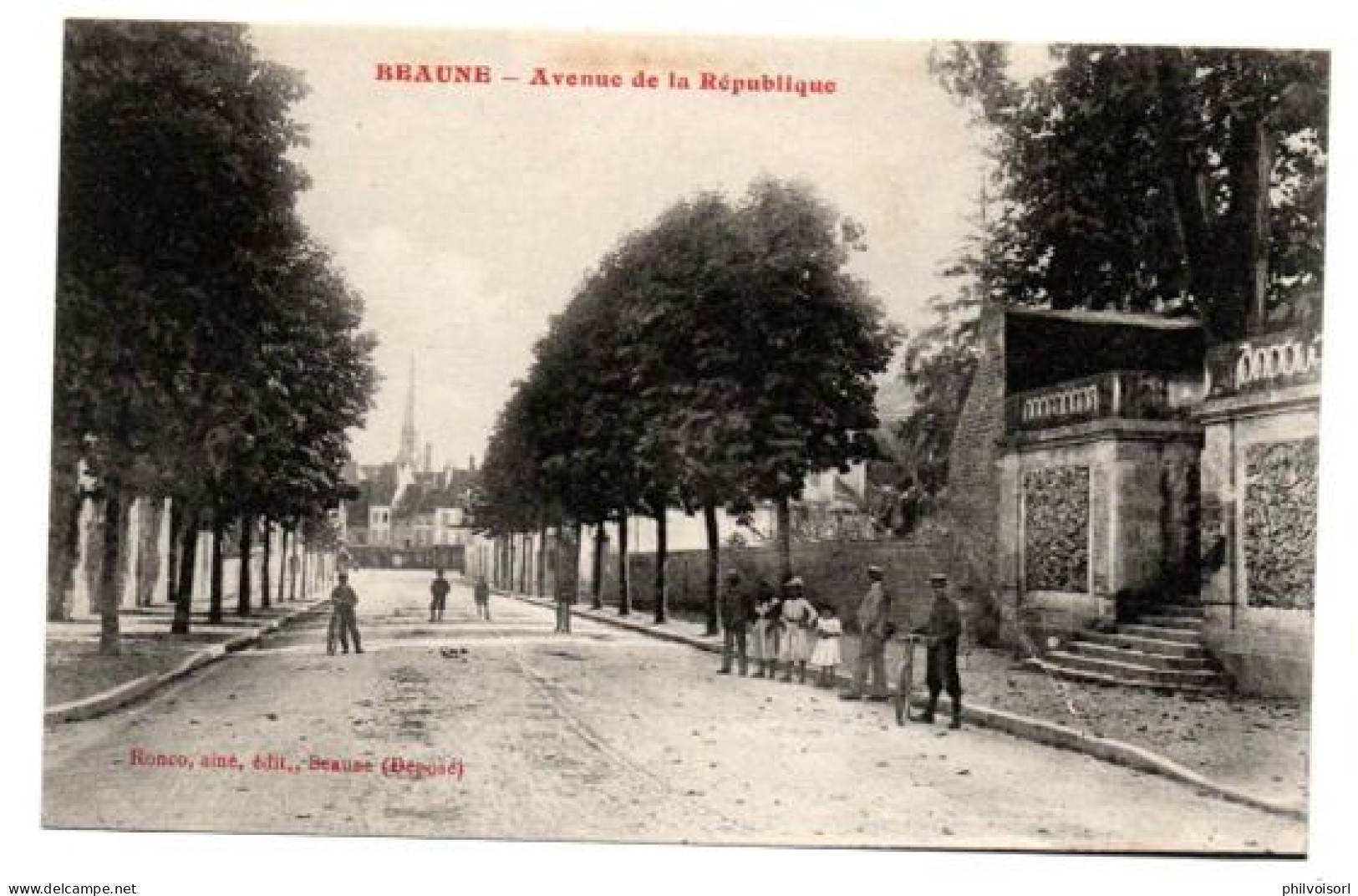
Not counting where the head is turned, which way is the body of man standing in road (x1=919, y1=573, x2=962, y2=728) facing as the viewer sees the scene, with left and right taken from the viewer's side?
facing the viewer and to the left of the viewer

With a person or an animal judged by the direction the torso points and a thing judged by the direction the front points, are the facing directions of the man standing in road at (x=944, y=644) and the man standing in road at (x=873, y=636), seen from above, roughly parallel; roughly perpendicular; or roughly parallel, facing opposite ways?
roughly parallel

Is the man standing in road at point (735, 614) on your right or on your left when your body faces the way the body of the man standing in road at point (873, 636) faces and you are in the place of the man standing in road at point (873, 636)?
on your right

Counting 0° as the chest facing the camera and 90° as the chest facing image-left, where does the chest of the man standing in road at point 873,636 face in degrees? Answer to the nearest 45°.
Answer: approximately 45°

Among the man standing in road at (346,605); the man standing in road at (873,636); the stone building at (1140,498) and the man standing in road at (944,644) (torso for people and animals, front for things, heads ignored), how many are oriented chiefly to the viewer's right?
0

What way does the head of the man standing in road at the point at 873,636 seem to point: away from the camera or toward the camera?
toward the camera

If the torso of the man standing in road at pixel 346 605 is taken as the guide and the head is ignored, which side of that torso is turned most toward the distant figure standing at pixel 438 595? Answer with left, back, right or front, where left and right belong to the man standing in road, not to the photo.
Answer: back

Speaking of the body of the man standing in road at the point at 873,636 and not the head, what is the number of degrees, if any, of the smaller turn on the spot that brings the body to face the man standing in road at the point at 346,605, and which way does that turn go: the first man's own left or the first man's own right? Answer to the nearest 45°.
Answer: approximately 45° to the first man's own right

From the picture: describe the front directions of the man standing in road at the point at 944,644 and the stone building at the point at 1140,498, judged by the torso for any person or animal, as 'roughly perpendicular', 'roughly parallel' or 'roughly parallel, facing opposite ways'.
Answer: roughly parallel

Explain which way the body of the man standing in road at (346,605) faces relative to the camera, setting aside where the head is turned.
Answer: toward the camera
